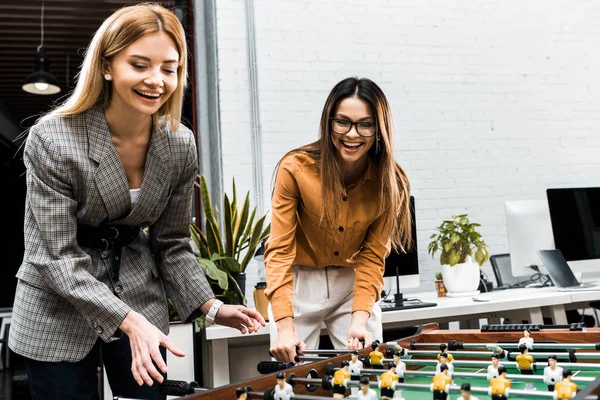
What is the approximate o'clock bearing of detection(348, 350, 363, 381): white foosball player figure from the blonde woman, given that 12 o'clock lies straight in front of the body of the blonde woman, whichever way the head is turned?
The white foosball player figure is roughly at 11 o'clock from the blonde woman.

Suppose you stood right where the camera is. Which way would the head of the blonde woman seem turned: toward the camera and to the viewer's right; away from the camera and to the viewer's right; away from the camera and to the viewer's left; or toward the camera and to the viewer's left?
toward the camera and to the viewer's right

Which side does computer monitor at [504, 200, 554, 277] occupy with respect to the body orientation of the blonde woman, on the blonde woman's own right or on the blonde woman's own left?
on the blonde woman's own left

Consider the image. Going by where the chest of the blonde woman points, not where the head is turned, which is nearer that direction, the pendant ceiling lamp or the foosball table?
the foosball table

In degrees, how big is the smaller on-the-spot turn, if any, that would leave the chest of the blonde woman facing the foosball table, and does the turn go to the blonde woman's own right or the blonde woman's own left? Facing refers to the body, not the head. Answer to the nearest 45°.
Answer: approximately 45° to the blonde woman's own left

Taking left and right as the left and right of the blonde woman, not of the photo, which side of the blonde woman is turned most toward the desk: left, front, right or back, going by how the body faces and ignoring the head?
left

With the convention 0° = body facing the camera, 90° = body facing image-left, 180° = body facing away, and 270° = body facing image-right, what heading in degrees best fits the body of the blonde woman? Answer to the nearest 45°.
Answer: approximately 315°

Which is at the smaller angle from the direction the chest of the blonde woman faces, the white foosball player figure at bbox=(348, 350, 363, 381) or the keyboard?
the white foosball player figure

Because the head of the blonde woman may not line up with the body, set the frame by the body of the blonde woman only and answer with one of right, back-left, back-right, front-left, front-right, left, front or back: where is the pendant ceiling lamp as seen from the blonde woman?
back-left

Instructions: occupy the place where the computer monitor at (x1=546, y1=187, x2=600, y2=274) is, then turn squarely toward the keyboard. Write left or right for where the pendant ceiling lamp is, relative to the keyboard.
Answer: right

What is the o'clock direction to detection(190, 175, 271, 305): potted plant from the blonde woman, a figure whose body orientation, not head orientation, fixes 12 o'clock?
The potted plant is roughly at 8 o'clock from the blonde woman.
